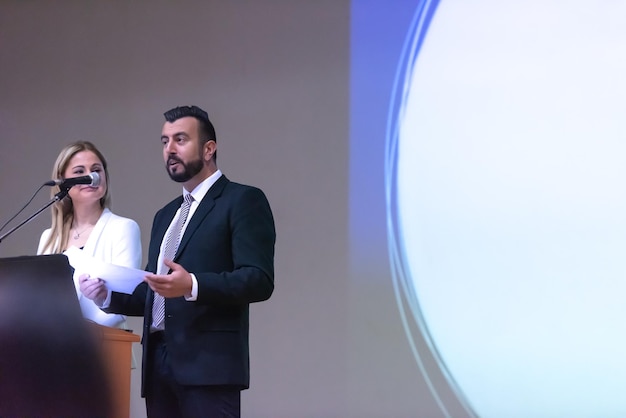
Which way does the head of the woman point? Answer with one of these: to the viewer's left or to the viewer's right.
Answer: to the viewer's right

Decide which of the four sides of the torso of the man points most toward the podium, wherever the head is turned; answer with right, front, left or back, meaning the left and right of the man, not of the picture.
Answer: front

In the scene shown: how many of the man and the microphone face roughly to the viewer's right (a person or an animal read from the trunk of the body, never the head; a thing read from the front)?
1

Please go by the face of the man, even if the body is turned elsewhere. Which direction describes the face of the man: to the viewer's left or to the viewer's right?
to the viewer's left

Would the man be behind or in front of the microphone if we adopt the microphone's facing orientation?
in front

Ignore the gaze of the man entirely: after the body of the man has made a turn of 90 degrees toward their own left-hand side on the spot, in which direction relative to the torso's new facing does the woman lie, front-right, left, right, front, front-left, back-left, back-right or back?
back

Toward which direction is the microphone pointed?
to the viewer's right

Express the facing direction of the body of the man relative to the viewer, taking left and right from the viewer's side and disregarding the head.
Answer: facing the viewer and to the left of the viewer

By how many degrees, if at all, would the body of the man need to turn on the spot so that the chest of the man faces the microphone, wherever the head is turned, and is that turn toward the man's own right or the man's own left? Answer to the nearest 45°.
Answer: approximately 45° to the man's own right
